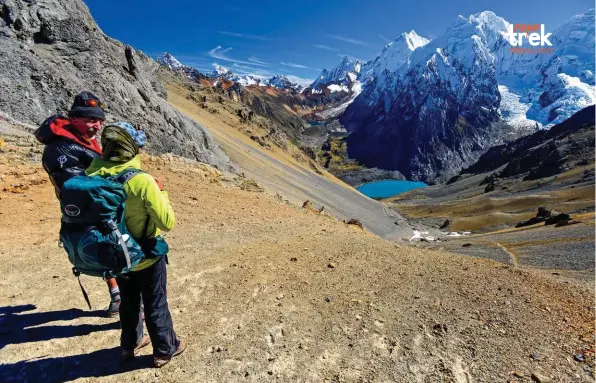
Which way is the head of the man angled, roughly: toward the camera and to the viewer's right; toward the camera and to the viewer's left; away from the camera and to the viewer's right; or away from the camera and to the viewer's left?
toward the camera and to the viewer's right

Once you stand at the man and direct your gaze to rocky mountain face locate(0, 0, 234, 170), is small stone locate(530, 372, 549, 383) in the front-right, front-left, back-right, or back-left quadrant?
back-right

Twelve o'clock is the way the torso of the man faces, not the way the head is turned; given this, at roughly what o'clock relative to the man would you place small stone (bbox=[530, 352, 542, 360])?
The small stone is roughly at 1 o'clock from the man.

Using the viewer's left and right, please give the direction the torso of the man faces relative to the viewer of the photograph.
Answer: facing to the right of the viewer

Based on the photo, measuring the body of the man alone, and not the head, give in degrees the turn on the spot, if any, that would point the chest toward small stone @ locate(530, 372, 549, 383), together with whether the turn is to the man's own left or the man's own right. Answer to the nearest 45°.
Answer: approximately 45° to the man's own right

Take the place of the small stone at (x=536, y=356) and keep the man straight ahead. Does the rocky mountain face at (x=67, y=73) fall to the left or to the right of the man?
right

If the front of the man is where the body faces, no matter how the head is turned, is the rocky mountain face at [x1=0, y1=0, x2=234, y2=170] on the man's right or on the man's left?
on the man's left

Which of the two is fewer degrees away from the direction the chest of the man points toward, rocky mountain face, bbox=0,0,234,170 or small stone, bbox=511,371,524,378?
the small stone

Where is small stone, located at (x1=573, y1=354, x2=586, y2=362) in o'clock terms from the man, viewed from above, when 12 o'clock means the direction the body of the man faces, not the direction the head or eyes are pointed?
The small stone is roughly at 1 o'clock from the man.

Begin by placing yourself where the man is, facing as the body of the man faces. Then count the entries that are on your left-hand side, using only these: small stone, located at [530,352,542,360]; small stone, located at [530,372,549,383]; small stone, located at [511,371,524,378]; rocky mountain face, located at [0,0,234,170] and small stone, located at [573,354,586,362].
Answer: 1

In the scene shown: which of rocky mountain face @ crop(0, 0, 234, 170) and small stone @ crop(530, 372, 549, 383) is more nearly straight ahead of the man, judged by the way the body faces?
the small stone

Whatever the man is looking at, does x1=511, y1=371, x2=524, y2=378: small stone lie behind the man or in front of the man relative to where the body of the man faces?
in front
